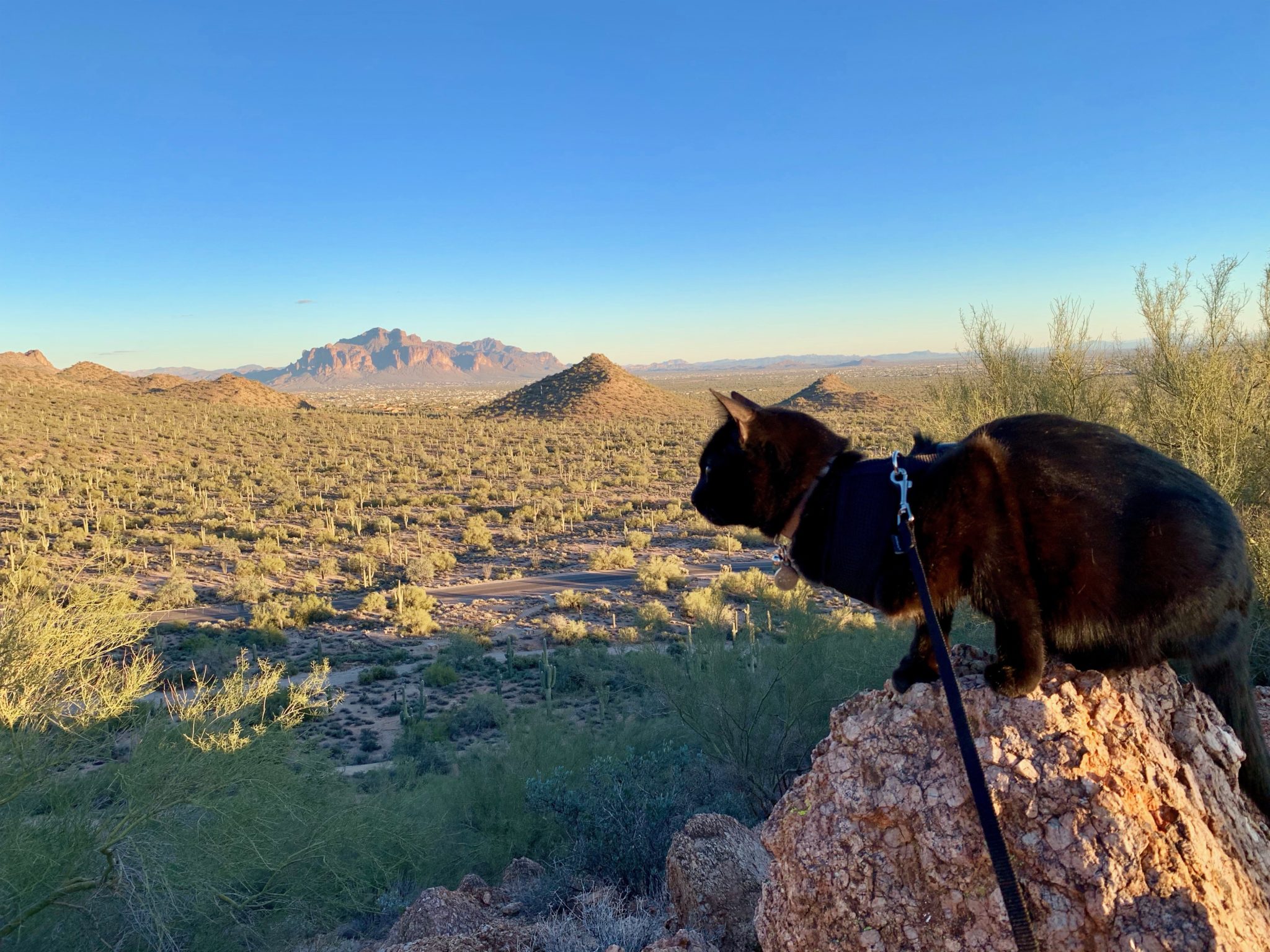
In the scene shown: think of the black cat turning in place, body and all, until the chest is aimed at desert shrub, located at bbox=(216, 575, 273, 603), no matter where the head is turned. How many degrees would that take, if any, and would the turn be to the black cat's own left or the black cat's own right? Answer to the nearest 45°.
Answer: approximately 45° to the black cat's own right

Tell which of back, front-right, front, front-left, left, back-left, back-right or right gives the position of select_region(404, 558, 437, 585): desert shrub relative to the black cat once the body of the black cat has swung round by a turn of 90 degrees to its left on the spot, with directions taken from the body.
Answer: back-right

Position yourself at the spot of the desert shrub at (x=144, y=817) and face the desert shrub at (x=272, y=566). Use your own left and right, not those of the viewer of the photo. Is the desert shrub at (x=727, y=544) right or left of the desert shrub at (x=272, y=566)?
right

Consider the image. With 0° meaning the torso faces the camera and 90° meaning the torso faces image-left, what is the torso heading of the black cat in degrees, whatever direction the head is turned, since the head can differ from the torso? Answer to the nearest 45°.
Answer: approximately 90°

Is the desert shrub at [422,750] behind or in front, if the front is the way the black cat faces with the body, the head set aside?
in front

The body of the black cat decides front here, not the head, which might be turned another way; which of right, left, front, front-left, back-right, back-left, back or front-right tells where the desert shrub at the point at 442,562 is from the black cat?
front-right

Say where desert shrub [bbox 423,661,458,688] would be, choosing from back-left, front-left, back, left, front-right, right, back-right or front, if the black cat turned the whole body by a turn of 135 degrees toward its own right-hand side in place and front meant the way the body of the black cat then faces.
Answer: left

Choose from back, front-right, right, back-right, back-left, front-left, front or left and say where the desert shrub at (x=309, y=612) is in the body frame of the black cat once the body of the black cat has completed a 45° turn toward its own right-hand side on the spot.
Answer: front
